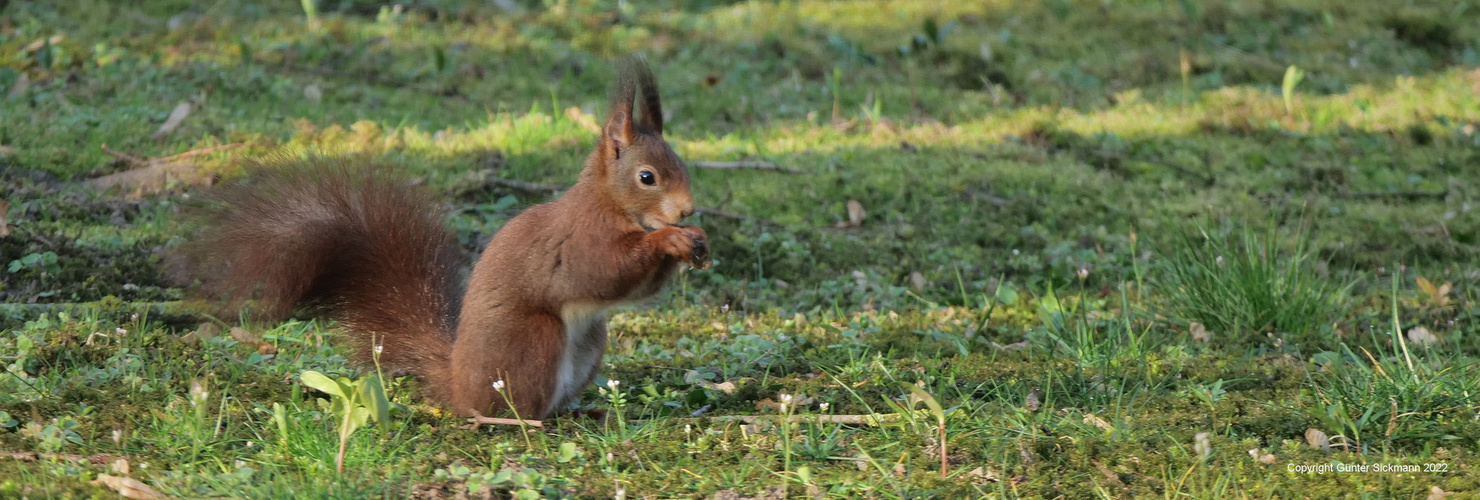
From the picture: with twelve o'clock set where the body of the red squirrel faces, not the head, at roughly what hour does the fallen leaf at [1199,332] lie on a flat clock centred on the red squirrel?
The fallen leaf is roughly at 12 o'clock from the red squirrel.

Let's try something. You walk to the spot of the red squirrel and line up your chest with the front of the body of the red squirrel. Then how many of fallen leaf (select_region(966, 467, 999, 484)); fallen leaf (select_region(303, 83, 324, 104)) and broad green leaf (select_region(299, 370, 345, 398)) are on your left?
1

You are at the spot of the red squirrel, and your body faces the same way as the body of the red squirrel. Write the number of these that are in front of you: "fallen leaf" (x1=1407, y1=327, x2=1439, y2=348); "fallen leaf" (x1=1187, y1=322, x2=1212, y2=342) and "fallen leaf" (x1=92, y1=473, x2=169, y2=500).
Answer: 2

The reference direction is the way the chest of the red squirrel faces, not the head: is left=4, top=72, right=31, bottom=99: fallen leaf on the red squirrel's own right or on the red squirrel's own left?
on the red squirrel's own left

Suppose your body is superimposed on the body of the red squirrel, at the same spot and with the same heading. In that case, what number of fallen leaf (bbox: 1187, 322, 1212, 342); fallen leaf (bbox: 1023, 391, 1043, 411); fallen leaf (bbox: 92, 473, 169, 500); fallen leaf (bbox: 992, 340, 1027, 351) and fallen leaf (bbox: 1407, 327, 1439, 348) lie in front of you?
4

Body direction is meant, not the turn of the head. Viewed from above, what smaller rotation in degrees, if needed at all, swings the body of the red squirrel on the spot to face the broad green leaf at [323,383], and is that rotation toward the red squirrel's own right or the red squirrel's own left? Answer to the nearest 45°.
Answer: approximately 135° to the red squirrel's own right

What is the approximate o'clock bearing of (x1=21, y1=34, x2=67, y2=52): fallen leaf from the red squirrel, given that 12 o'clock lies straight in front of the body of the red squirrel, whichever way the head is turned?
The fallen leaf is roughly at 8 o'clock from the red squirrel.

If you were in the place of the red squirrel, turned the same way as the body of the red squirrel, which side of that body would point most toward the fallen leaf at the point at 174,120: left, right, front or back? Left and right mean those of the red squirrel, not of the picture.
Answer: left

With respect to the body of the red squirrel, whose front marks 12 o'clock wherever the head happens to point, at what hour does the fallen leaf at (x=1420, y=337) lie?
The fallen leaf is roughly at 12 o'clock from the red squirrel.

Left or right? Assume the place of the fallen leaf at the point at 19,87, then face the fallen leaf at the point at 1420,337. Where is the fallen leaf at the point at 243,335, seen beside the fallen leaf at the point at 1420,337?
right

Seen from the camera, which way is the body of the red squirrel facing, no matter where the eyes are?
to the viewer's right

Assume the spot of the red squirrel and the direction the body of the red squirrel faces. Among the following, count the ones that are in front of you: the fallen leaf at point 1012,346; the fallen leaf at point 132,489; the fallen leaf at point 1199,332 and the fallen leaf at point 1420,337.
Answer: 3

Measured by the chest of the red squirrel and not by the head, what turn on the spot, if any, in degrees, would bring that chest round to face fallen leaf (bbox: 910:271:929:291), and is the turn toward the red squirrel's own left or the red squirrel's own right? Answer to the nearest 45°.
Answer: approximately 45° to the red squirrel's own left

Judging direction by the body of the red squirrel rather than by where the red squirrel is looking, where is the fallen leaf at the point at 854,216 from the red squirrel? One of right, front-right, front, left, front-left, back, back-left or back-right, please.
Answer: front-left

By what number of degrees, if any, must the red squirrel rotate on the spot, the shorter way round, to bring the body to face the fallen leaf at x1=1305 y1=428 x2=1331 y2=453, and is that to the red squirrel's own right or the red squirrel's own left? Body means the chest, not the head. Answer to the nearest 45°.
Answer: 0° — it already faces it
